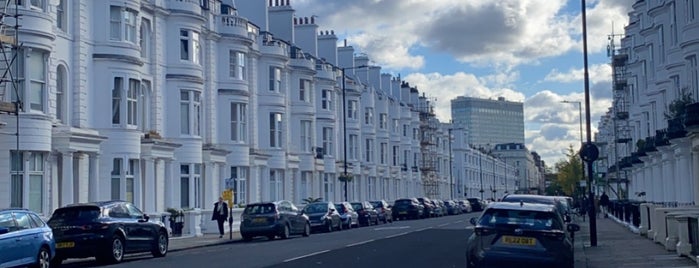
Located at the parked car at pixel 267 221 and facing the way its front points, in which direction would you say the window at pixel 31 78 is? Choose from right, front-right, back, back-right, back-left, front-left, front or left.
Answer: back

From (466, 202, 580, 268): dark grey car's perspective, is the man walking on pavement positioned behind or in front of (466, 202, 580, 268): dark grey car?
in front

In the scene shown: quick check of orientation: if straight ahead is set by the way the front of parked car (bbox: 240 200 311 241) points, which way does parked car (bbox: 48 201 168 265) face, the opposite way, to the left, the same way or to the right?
the same way

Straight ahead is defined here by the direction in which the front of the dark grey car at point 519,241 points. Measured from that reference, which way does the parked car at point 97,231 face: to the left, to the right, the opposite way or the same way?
the same way

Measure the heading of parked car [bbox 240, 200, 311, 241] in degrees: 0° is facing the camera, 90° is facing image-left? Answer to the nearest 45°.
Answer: approximately 225°

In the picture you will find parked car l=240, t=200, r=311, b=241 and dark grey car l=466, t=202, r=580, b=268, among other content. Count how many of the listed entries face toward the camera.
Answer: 0

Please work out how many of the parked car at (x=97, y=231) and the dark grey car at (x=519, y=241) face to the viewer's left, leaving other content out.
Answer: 0

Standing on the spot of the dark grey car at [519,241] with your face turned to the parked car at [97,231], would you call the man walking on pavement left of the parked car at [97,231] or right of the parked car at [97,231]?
right

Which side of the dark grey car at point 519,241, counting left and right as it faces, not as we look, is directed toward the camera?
back

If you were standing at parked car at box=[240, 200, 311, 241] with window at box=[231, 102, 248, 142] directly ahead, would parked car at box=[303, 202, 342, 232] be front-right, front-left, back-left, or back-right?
front-right

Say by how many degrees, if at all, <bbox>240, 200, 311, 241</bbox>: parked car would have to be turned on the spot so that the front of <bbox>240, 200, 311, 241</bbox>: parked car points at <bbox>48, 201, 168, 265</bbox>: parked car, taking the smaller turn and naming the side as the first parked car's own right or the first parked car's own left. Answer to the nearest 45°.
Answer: approximately 135° to the first parked car's own right

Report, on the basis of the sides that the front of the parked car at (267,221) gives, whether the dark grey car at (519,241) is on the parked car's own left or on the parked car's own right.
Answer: on the parked car's own right

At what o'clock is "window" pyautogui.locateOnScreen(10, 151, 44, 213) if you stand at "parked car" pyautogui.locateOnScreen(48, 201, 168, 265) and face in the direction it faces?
The window is roughly at 10 o'clock from the parked car.

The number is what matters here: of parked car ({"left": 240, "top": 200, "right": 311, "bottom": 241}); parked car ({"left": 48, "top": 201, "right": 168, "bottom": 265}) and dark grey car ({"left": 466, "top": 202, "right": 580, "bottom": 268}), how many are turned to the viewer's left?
0

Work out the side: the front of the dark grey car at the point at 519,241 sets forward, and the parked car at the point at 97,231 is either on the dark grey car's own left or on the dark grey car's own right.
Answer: on the dark grey car's own left

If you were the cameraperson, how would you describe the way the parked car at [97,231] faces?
facing away from the viewer and to the right of the viewer

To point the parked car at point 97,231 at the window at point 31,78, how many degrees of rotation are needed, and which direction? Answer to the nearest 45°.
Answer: approximately 45° to its left
